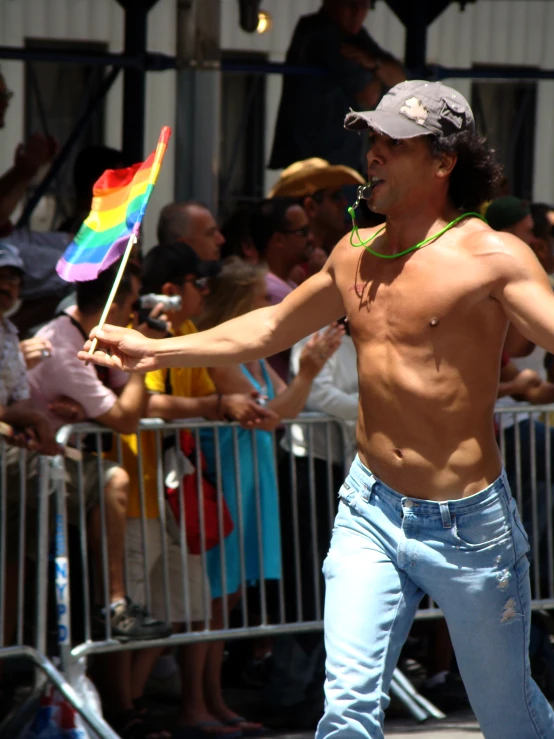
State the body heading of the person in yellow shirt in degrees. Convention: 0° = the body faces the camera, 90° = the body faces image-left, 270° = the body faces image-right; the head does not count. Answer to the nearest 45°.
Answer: approximately 270°

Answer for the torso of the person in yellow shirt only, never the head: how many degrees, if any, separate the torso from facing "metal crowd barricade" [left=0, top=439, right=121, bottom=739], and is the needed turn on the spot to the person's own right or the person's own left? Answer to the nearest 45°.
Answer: approximately 135° to the person's own right

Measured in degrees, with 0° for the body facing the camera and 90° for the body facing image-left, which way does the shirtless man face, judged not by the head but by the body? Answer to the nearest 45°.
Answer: approximately 45°

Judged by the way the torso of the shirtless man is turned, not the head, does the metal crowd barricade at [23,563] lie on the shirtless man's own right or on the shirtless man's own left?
on the shirtless man's own right

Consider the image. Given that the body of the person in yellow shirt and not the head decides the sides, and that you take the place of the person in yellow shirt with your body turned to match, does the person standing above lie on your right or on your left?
on your left

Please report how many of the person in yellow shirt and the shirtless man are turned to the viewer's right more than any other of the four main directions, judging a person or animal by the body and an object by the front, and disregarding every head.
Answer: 1

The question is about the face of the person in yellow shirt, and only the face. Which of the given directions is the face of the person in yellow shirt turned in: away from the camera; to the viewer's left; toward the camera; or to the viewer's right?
to the viewer's right

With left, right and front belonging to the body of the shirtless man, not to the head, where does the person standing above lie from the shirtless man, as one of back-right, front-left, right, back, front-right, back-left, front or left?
back-right
